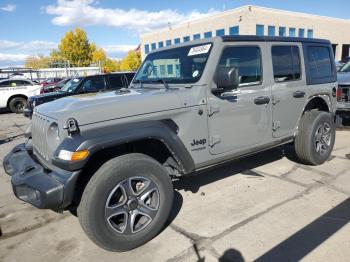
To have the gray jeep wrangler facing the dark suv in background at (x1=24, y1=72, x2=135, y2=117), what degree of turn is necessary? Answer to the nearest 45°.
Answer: approximately 135° to its right

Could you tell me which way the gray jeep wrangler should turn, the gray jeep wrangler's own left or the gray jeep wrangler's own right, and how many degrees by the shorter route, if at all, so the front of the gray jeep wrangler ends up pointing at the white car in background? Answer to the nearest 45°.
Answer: approximately 90° to the gray jeep wrangler's own right

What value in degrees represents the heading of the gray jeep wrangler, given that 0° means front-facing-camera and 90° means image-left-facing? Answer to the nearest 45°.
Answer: approximately 45°

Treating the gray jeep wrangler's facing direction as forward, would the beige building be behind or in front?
behind

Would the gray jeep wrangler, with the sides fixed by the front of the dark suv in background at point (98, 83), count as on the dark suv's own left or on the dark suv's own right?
on the dark suv's own left
